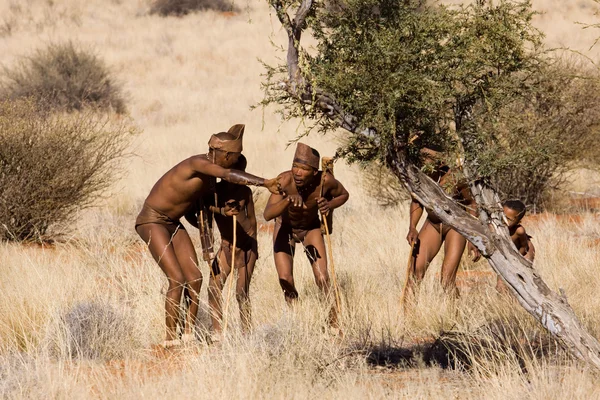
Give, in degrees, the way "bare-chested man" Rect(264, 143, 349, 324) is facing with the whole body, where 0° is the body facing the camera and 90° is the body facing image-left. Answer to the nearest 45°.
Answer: approximately 0°

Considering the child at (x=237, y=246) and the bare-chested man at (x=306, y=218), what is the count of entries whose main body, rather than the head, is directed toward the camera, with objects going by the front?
2

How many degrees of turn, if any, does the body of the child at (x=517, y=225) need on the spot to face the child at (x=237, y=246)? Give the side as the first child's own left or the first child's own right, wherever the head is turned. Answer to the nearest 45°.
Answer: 0° — they already face them

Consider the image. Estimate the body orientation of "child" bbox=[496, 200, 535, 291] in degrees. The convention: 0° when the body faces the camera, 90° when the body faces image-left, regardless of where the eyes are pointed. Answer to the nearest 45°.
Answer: approximately 45°

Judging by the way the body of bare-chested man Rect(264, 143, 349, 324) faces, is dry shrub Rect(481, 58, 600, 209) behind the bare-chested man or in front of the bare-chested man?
behind

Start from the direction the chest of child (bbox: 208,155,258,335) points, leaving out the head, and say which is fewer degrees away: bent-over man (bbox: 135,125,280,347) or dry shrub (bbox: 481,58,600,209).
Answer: the bent-over man

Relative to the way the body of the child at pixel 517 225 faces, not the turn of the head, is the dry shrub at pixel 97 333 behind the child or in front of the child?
in front

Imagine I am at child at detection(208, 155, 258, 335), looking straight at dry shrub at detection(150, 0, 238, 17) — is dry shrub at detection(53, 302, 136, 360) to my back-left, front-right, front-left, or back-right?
back-left

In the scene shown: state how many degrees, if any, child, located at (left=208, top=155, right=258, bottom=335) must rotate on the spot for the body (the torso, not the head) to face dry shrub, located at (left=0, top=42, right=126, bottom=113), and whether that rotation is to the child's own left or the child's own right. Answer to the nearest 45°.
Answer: approximately 180°

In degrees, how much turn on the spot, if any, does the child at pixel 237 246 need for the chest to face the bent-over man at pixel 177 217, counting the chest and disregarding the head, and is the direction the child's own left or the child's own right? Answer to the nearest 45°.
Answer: approximately 45° to the child's own right

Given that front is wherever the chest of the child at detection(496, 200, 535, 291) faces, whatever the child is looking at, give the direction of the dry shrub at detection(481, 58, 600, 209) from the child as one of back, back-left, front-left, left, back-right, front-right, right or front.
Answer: back-right

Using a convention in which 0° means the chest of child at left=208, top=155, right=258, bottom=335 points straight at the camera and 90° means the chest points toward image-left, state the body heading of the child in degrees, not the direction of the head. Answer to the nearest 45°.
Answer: approximately 0°

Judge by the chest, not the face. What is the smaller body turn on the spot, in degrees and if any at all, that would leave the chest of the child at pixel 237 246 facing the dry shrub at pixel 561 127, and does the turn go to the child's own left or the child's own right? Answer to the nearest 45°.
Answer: approximately 135° to the child's own left
